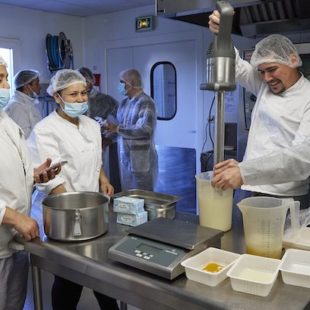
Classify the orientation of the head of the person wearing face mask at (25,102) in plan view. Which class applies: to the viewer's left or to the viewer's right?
to the viewer's right

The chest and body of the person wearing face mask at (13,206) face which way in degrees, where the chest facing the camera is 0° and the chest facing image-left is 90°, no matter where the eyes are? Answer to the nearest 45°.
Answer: approximately 315°

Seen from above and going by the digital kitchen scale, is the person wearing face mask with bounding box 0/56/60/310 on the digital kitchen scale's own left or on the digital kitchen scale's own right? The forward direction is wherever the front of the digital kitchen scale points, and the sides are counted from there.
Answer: on the digital kitchen scale's own right

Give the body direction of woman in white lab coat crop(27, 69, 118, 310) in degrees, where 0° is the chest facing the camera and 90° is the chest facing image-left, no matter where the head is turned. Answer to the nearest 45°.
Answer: approximately 315°

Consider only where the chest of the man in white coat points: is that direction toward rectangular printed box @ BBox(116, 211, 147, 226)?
yes

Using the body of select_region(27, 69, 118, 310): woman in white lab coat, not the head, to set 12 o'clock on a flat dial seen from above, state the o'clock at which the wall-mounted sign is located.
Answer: The wall-mounted sign is roughly at 8 o'clock from the woman in white lab coat.

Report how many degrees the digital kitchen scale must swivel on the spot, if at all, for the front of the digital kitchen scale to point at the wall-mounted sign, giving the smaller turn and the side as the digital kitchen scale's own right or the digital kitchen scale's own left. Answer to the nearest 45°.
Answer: approximately 135° to the digital kitchen scale's own right

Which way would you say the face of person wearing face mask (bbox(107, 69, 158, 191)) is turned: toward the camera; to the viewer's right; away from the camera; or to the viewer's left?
to the viewer's left
